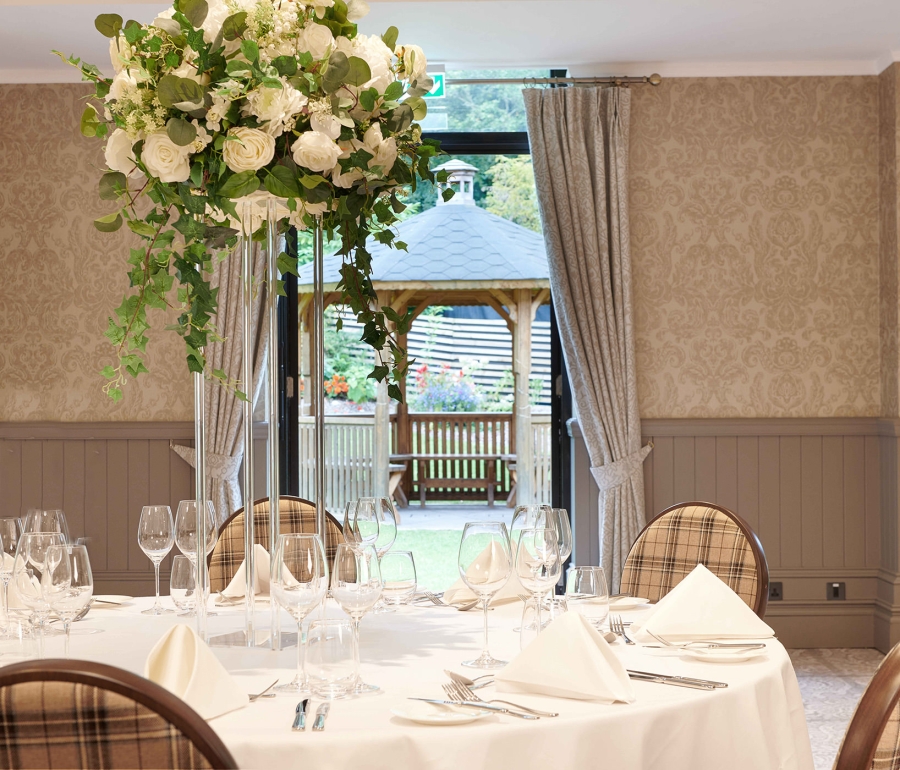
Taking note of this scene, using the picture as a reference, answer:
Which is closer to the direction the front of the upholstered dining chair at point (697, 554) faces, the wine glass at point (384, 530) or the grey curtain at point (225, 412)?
the wine glass

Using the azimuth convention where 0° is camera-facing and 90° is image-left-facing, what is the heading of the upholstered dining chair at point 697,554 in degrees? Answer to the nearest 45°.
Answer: approximately 45°

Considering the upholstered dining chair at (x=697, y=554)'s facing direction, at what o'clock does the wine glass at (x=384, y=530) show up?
The wine glass is roughly at 12 o'clock from the upholstered dining chair.

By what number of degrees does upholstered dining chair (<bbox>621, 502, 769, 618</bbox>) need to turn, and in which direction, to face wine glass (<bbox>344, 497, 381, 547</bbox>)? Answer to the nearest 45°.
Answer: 0° — it already faces it

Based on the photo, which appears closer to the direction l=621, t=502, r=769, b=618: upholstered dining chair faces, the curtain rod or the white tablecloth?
the white tablecloth

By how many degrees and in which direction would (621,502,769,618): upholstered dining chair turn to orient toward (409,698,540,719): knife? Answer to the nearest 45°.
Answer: approximately 45° to its left

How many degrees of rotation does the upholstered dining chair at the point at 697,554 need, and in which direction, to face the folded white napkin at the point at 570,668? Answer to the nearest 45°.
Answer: approximately 45° to its left
